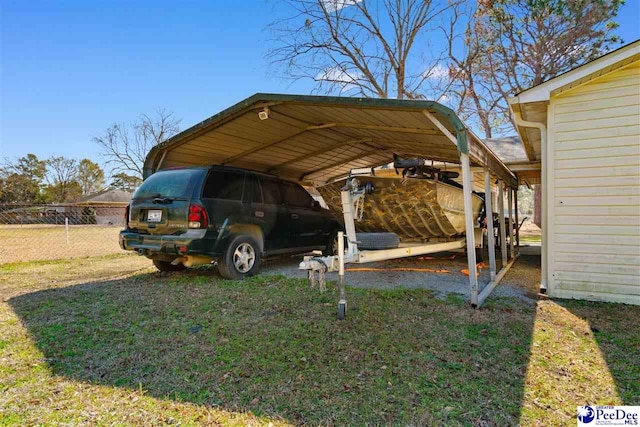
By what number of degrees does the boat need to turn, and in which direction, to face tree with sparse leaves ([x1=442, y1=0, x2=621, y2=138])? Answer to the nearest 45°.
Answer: approximately 135° to its right

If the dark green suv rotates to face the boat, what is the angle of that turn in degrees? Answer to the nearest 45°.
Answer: approximately 45° to its right

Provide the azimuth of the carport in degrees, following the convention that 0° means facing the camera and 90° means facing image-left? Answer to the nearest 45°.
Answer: approximately 45°

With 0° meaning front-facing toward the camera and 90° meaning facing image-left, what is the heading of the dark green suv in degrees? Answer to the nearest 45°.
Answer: approximately 225°

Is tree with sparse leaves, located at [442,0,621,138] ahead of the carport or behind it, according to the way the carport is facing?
behind

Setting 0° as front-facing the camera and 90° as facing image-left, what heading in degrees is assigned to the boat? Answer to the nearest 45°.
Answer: approximately 45°

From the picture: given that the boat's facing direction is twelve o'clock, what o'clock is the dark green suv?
The dark green suv is roughly at 1 o'clock from the boat.

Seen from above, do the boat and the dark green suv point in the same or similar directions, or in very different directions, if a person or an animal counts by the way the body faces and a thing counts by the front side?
very different directions
